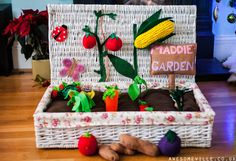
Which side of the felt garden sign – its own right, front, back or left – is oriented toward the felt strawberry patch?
right

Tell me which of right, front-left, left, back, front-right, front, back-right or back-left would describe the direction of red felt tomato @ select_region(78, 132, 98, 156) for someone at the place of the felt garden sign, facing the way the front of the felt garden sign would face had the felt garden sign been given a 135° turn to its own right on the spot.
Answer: left

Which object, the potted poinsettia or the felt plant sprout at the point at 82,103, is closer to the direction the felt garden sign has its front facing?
the felt plant sprout

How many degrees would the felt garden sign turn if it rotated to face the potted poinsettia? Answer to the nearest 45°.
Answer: approximately 135° to its right

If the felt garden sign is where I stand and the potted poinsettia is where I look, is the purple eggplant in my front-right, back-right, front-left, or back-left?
back-left

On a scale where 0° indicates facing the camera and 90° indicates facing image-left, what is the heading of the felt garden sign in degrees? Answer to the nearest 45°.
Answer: approximately 0°

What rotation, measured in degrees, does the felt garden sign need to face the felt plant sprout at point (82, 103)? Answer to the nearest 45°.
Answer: approximately 45° to its right
